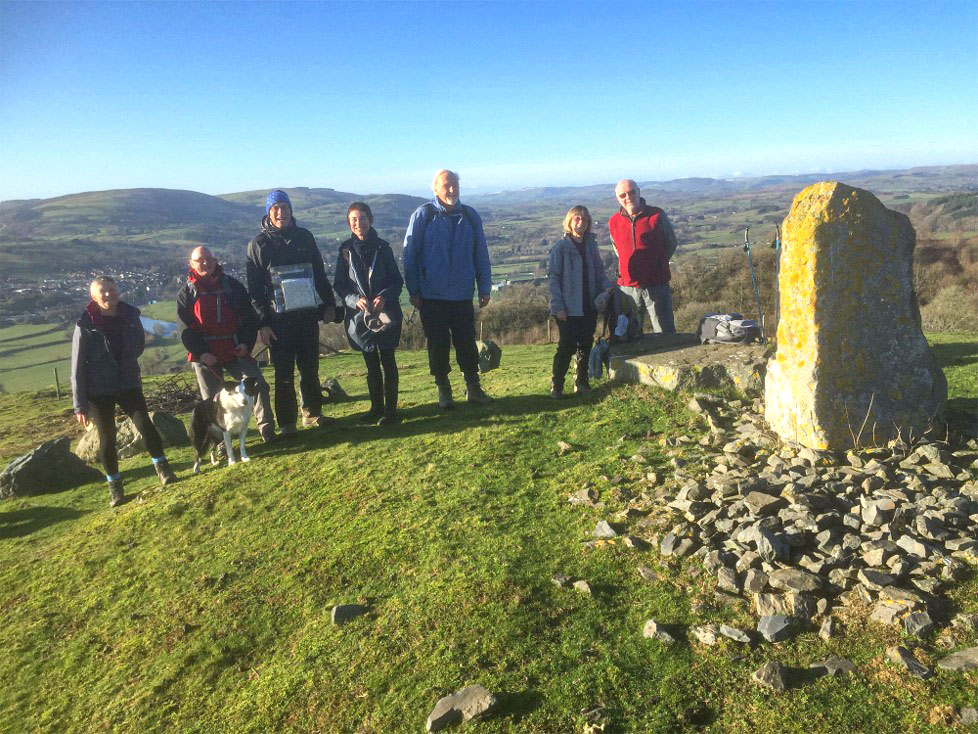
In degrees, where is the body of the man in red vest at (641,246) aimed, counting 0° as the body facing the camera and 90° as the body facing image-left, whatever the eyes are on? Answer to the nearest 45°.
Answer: approximately 0°

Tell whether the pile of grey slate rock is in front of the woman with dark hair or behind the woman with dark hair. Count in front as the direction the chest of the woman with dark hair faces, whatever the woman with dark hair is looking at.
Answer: in front

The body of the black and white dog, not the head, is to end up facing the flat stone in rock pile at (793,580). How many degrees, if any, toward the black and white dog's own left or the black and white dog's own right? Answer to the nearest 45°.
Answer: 0° — it already faces it

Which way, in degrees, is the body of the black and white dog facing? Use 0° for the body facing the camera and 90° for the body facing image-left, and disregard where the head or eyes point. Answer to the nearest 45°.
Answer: approximately 315°

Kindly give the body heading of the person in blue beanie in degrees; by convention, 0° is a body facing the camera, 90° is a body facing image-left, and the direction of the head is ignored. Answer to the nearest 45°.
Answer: approximately 0°

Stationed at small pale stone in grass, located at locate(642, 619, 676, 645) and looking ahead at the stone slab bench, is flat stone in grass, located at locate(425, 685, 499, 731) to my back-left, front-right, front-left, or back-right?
back-left
